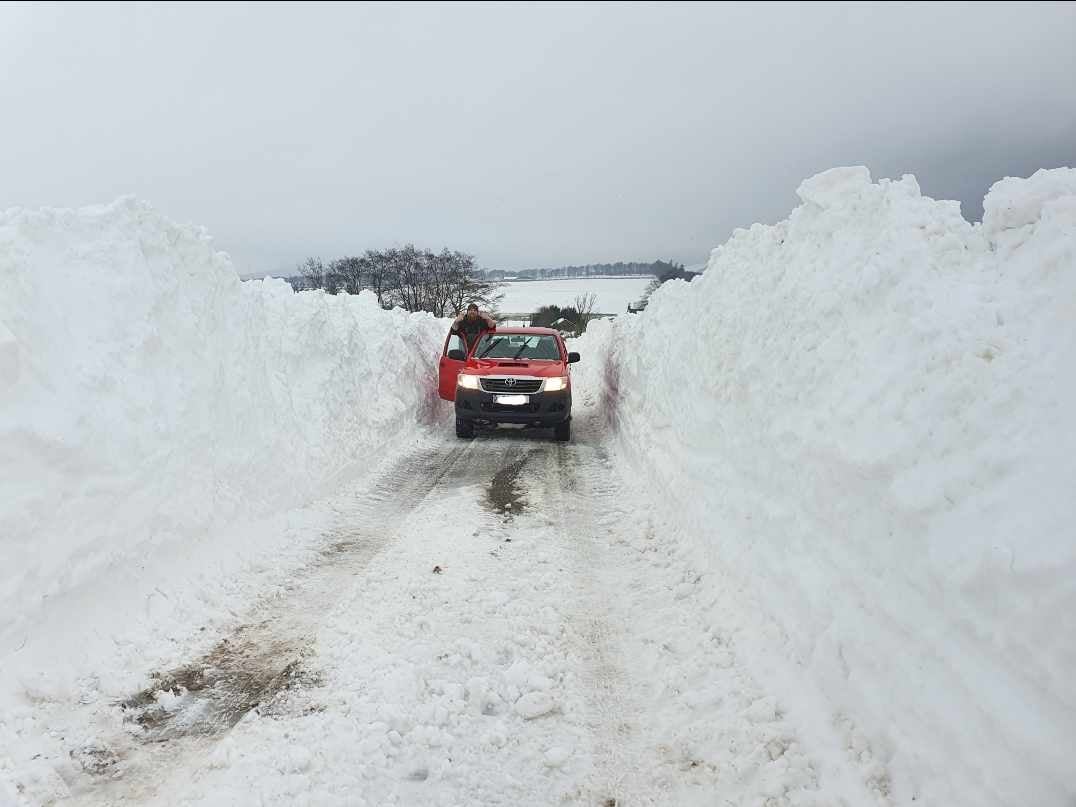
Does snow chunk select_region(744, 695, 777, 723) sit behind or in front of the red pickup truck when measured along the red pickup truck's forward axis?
in front

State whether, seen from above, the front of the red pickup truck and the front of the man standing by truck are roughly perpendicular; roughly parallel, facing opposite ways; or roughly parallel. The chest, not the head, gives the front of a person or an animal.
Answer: roughly parallel

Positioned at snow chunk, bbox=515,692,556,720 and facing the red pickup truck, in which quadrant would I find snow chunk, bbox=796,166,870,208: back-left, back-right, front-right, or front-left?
front-right

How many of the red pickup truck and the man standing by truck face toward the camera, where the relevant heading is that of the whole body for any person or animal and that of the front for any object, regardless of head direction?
2

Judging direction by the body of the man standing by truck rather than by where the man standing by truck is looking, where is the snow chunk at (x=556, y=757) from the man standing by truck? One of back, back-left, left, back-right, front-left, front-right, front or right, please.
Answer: front

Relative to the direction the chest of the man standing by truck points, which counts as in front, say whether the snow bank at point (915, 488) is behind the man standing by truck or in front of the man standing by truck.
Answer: in front

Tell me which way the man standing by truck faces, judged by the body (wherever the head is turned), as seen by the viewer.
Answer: toward the camera

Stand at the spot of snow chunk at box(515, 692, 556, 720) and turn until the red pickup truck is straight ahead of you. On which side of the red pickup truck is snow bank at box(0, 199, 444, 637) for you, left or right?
left

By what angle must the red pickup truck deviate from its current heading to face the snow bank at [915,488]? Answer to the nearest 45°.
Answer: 0° — it already faces it

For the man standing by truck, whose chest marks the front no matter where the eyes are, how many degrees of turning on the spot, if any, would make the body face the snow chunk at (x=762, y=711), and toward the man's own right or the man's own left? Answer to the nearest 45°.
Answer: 0° — they already face it

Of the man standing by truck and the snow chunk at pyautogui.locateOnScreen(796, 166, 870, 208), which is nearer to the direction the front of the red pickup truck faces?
the snow chunk

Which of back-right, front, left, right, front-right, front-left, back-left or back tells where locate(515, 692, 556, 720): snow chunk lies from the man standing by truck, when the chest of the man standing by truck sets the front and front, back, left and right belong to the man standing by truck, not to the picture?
front

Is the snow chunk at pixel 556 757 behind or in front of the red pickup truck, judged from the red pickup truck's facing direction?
in front

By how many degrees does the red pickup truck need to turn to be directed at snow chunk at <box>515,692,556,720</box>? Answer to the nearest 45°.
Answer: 0° — it already faces it
